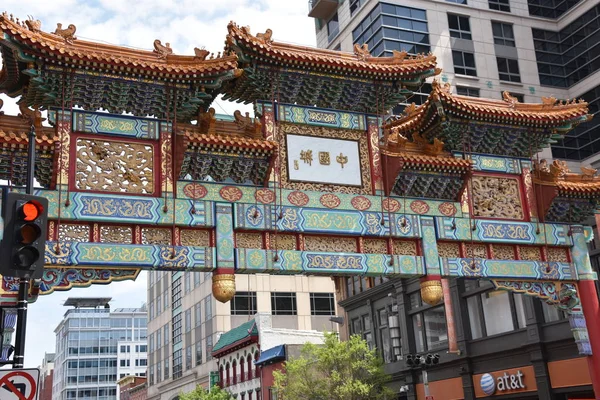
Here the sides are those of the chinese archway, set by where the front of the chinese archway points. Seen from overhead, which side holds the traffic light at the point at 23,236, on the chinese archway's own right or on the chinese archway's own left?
on the chinese archway's own right

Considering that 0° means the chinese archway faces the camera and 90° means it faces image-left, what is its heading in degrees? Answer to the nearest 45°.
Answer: approximately 315°

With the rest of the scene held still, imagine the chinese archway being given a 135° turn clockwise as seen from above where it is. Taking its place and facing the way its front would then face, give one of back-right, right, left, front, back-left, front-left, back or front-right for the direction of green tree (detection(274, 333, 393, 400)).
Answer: right

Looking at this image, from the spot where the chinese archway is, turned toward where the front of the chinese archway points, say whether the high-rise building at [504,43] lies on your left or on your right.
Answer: on your left
